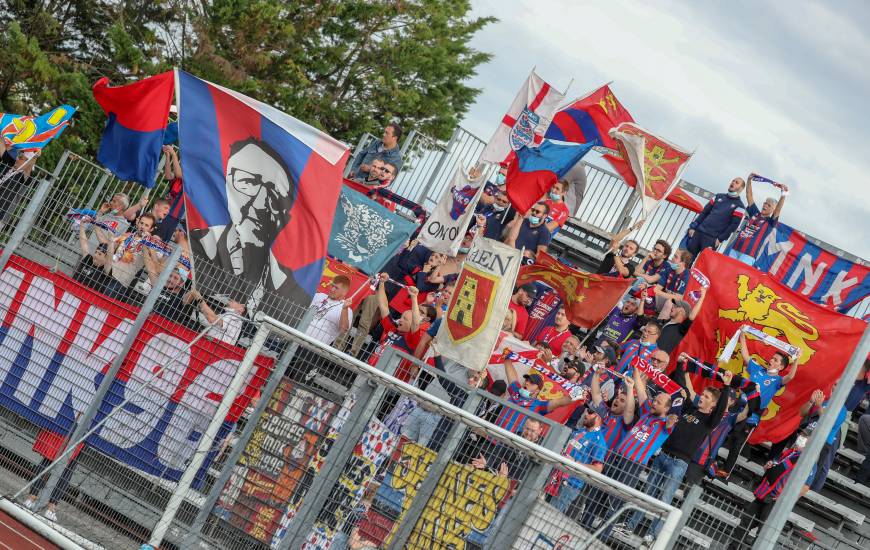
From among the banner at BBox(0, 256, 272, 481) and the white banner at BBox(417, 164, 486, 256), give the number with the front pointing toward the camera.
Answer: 2

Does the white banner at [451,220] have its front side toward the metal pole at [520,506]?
yes

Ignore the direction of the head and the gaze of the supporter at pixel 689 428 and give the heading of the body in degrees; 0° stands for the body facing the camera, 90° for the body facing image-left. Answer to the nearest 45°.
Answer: approximately 45°

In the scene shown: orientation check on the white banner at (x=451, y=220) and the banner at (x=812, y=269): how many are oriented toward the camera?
2

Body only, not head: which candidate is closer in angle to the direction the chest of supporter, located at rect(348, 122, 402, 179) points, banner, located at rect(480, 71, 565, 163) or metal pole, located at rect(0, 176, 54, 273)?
the metal pole

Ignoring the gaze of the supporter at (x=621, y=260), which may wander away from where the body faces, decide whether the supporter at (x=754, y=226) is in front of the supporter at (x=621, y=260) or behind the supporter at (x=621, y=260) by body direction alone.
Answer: behind

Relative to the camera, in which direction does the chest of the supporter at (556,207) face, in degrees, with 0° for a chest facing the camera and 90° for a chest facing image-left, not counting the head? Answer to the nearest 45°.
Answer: approximately 45°
